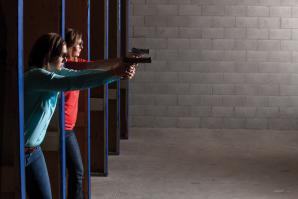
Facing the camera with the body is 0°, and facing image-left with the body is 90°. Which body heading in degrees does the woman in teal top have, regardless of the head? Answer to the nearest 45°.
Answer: approximately 270°

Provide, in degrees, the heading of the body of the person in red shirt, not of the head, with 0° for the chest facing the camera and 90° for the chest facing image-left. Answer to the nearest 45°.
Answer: approximately 270°

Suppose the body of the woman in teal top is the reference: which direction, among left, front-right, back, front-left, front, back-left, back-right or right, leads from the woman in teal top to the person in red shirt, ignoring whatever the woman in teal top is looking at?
left

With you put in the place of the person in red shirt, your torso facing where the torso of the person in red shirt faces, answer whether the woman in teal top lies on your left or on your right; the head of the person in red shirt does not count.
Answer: on your right

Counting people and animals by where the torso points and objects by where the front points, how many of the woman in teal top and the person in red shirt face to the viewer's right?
2

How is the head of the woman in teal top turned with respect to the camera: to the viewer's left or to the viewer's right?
to the viewer's right
